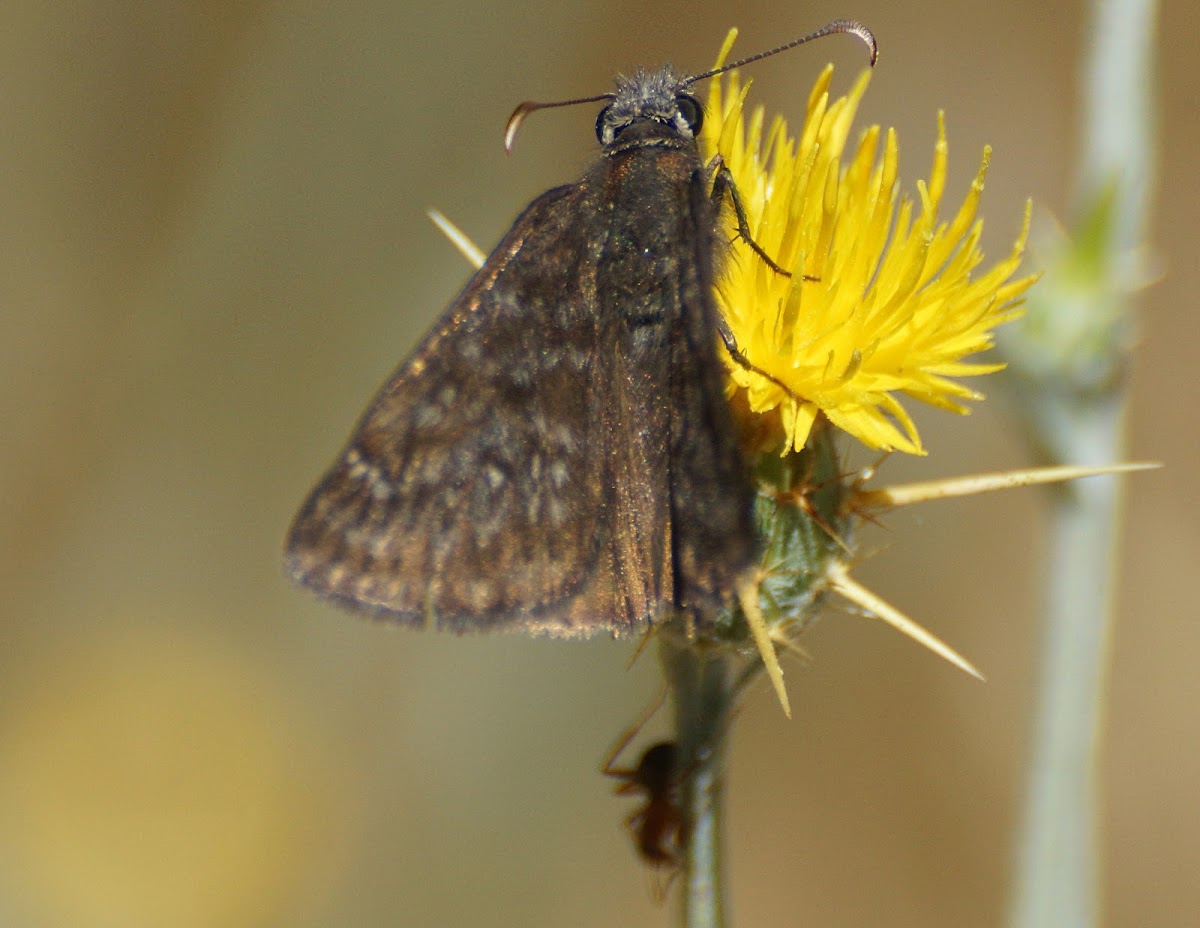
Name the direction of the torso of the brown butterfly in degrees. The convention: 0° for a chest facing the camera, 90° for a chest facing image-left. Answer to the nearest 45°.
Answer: approximately 180°

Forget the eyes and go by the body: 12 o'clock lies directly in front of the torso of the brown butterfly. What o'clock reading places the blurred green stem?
The blurred green stem is roughly at 2 o'clock from the brown butterfly.
